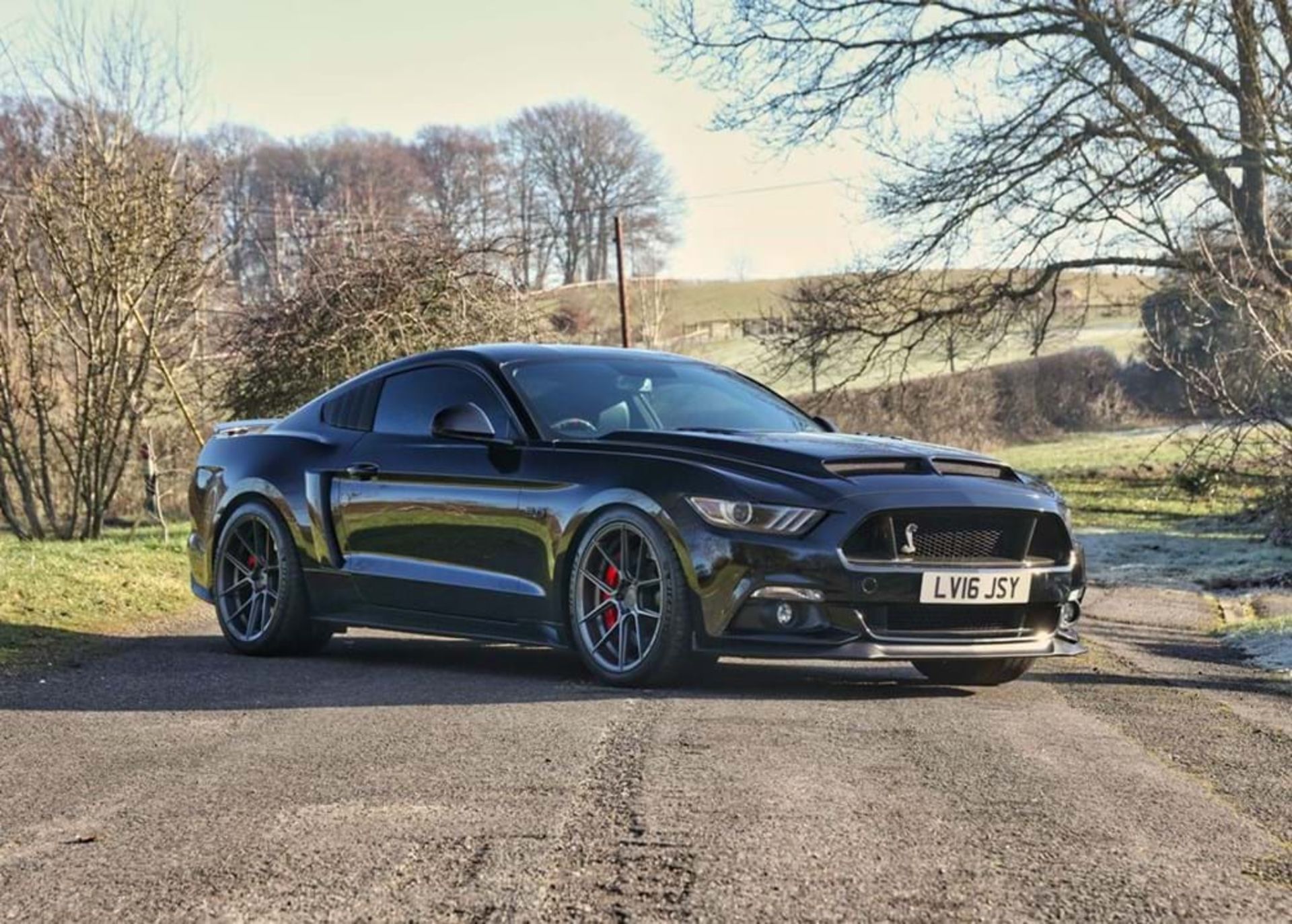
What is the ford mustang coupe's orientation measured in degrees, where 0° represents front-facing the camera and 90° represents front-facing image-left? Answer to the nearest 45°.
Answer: approximately 315°

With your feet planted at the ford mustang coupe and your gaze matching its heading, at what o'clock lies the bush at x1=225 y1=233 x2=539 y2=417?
The bush is roughly at 7 o'clock from the ford mustang coupe.

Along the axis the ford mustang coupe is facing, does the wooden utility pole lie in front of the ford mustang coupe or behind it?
behind

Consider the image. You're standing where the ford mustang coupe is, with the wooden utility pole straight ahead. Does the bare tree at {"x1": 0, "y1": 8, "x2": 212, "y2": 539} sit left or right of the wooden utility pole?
left

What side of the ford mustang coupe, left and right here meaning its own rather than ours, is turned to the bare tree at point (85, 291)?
back

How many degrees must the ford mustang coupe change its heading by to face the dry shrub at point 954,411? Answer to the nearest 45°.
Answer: approximately 135° to its left
